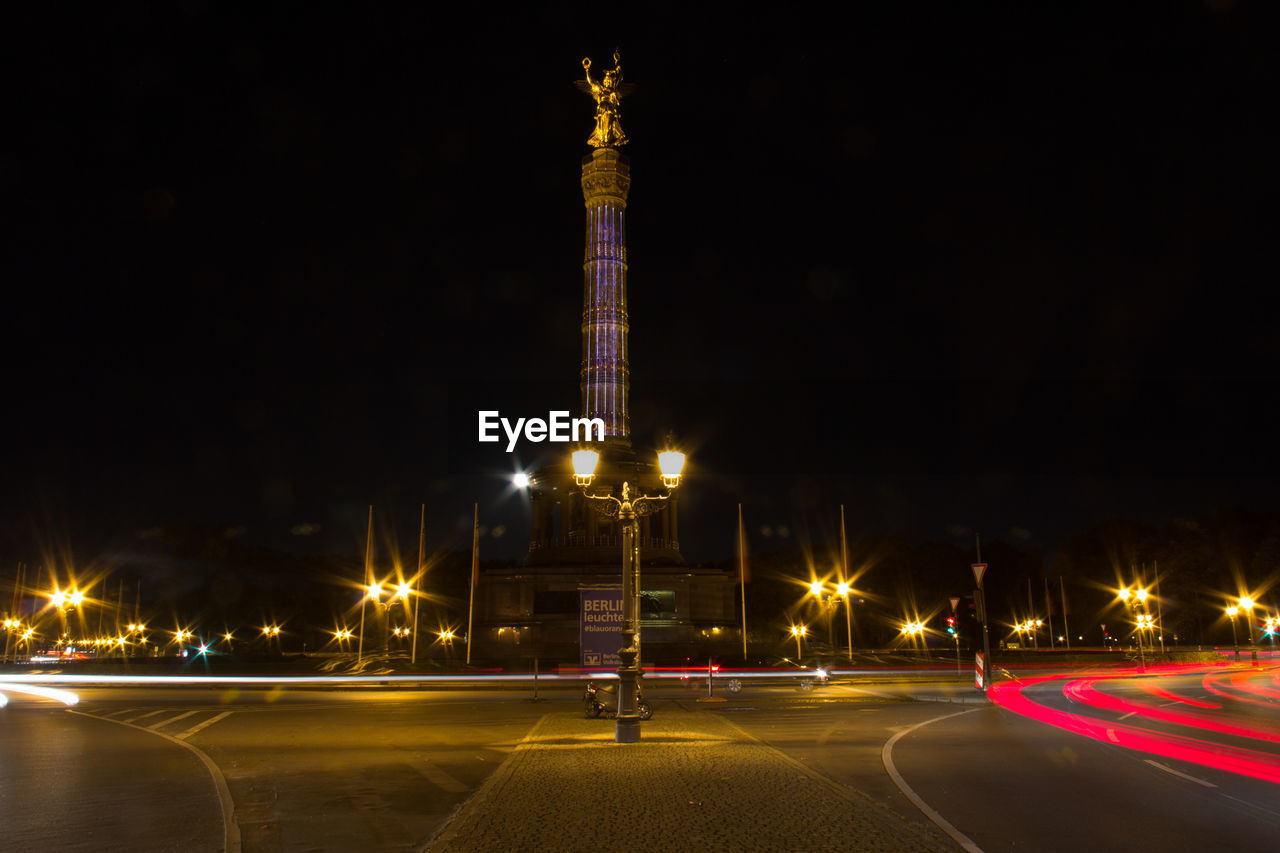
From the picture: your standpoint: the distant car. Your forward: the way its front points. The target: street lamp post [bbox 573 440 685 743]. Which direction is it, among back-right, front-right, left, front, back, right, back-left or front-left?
right

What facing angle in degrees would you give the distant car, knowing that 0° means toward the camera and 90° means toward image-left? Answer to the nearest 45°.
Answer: approximately 270°
